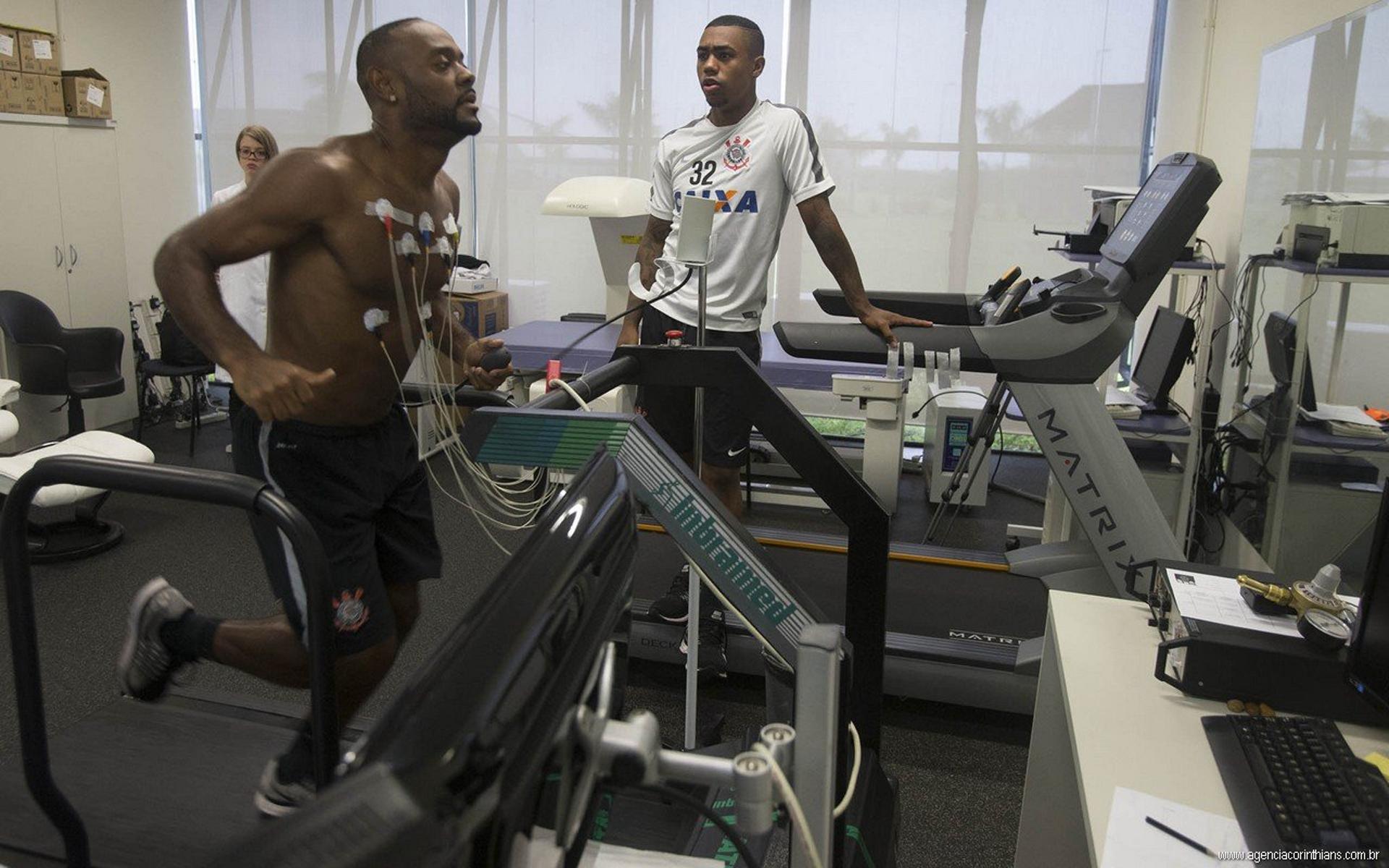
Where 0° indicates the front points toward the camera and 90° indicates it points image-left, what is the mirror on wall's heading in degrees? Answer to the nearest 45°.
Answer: approximately 45°

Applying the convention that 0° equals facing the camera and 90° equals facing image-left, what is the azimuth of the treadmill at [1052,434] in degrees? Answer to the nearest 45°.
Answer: approximately 270°

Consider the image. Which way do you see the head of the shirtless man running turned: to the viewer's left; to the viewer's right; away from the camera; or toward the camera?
to the viewer's right
